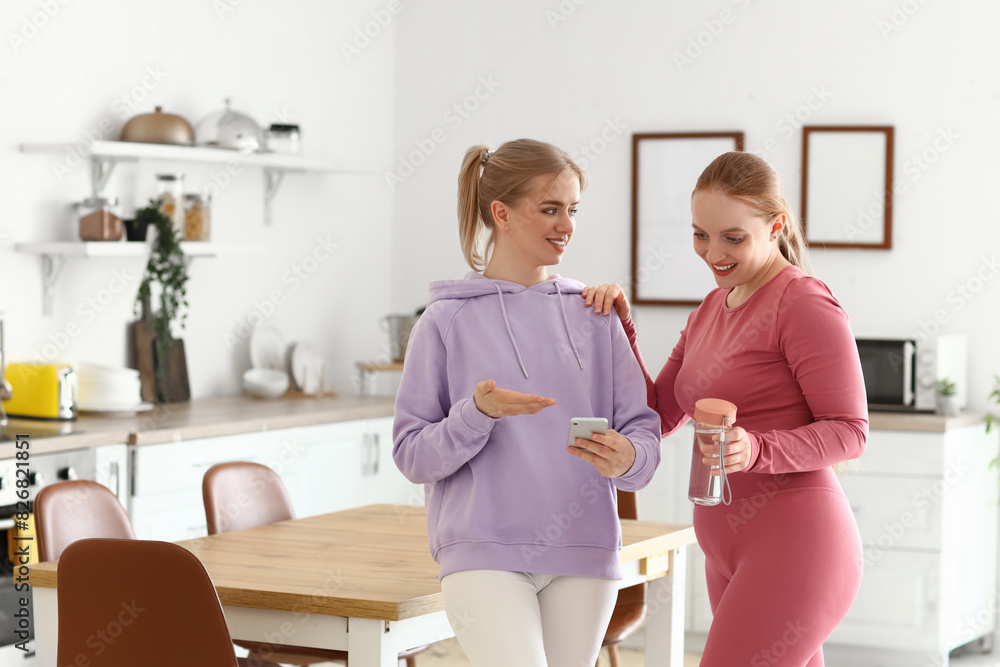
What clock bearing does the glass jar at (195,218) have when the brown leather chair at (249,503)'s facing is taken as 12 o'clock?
The glass jar is roughly at 7 o'clock from the brown leather chair.

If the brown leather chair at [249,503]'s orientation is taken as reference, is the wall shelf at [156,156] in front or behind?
behind

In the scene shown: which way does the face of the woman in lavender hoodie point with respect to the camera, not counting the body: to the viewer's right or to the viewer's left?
to the viewer's right

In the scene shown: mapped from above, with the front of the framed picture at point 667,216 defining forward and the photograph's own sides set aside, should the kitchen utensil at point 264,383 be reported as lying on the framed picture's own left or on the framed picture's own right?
on the framed picture's own right

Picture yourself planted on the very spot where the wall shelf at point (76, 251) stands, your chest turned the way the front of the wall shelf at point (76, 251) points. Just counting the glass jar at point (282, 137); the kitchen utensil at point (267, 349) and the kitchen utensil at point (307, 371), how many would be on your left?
3

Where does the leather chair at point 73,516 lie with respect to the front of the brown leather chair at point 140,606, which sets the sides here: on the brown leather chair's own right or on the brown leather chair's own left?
on the brown leather chair's own left

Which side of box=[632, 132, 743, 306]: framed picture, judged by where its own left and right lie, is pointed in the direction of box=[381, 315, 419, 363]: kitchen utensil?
right
